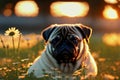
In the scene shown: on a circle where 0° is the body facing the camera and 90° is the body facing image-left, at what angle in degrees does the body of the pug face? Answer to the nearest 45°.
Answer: approximately 0°
